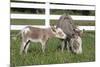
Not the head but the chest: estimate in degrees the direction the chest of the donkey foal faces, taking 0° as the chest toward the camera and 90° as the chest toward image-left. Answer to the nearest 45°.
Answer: approximately 270°

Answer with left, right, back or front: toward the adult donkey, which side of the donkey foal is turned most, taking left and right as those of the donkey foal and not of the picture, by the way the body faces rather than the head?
front
